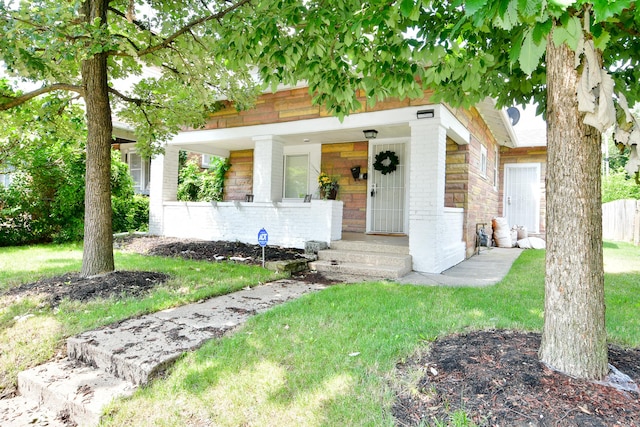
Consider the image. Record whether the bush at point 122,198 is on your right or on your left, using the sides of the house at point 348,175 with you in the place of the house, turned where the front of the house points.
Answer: on your right

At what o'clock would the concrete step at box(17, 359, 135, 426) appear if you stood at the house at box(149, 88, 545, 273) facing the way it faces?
The concrete step is roughly at 11 o'clock from the house.

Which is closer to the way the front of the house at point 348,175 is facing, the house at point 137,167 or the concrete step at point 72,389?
the concrete step

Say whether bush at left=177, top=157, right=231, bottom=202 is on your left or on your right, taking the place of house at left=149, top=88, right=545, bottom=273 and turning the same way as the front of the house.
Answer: on your right

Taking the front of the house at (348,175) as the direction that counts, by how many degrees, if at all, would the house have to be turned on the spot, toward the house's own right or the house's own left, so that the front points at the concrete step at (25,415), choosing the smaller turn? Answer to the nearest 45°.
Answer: approximately 45° to the house's own left

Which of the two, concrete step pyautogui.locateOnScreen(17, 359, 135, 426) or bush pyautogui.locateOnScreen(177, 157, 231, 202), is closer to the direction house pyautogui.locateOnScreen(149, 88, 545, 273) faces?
the concrete step

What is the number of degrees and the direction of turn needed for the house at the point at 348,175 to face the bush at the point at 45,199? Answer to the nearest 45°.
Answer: approximately 45° to its right

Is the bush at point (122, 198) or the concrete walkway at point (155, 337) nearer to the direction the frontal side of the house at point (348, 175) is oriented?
the concrete walkway

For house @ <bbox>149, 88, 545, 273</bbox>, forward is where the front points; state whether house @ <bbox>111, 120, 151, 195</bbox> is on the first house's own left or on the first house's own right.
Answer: on the first house's own right

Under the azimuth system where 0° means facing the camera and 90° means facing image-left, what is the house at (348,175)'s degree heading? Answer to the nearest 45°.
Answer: approximately 45°
